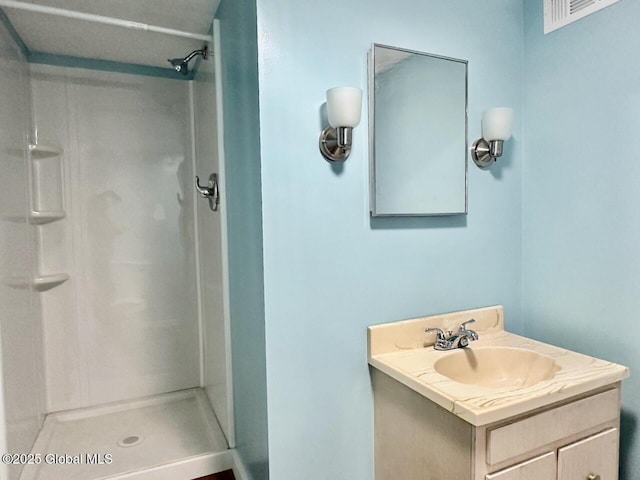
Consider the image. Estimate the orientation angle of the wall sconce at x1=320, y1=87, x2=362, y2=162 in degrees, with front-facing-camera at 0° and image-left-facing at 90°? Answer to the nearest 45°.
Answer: approximately 315°

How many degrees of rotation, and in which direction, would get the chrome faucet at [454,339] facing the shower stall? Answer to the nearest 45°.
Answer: approximately 135° to its right
